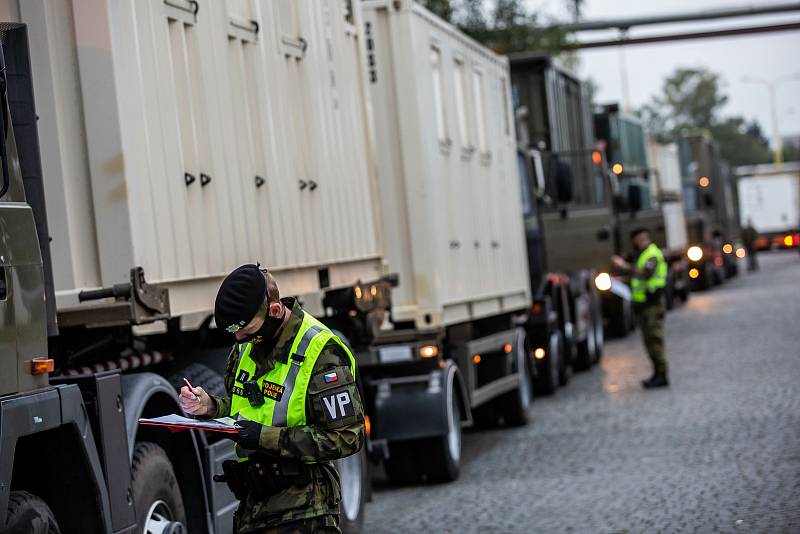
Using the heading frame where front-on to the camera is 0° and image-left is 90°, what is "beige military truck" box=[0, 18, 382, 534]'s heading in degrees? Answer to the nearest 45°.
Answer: approximately 45°

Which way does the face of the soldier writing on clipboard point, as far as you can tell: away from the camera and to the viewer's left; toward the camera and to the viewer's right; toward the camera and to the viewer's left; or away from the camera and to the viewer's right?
toward the camera and to the viewer's left

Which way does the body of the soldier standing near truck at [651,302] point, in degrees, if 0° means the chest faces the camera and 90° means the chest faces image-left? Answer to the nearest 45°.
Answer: approximately 90°

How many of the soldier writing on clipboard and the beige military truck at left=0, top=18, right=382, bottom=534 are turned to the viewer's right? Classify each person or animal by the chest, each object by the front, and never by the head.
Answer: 0

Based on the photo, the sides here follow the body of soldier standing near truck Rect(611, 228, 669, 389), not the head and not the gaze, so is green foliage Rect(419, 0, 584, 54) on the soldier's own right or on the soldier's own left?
on the soldier's own right

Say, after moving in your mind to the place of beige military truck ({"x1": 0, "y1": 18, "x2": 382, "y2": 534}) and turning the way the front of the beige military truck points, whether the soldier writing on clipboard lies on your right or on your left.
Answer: on your left

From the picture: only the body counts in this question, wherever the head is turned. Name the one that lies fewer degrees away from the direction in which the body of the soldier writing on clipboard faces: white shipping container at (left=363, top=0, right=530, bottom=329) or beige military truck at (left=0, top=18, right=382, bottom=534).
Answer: the beige military truck

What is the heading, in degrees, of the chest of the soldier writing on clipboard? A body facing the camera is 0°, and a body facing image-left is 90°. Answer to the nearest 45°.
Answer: approximately 45°

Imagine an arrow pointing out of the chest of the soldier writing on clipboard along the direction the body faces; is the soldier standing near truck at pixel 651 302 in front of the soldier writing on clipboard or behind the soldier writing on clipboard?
behind

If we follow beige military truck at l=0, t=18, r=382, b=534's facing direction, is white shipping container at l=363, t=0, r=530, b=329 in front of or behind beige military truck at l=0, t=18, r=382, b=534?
behind

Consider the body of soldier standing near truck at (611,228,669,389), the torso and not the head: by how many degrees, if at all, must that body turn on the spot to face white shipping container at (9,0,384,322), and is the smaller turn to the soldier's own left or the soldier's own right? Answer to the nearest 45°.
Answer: approximately 90° to the soldier's own left
